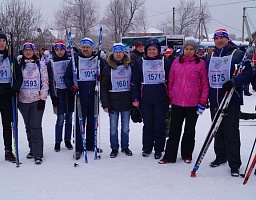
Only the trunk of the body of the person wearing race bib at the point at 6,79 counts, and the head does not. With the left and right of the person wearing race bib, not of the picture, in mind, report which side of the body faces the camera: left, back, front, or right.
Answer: front

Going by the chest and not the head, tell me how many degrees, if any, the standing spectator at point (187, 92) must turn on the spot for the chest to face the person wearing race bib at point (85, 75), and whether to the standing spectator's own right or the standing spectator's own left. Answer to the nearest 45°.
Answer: approximately 90° to the standing spectator's own right

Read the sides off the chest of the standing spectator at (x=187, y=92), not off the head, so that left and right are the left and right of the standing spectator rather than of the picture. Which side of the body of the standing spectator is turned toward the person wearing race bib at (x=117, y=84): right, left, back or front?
right

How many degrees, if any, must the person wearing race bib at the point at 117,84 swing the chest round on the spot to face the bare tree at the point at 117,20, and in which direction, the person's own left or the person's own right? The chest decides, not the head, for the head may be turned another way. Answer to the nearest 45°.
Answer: approximately 180°

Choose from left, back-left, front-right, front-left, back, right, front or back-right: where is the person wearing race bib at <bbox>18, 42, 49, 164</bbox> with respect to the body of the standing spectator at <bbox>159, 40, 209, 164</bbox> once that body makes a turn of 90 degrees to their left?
back

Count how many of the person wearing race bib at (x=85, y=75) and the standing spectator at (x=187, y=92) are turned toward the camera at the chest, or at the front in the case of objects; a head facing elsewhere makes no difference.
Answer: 2

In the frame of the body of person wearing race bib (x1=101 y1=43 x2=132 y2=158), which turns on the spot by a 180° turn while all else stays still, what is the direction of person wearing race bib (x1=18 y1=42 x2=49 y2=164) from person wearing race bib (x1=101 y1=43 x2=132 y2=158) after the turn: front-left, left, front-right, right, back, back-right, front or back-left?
left

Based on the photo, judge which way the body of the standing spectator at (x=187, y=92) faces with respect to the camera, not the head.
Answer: toward the camera

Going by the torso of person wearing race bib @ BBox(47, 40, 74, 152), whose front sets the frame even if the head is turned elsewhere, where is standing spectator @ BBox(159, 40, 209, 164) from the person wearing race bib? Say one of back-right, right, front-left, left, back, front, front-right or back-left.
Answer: front-left

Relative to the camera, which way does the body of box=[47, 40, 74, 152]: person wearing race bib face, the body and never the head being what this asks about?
toward the camera

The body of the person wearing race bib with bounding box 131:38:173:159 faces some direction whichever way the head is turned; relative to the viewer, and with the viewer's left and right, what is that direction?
facing the viewer

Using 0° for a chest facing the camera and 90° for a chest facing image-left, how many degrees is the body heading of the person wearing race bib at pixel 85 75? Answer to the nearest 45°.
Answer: approximately 0°
